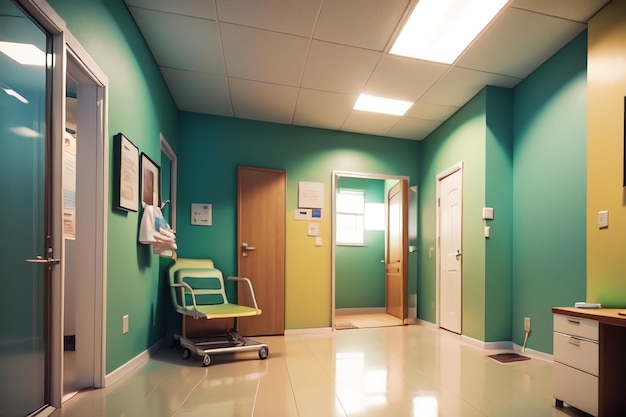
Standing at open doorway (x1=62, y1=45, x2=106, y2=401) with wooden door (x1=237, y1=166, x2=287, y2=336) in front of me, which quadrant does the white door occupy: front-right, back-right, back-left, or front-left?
front-right

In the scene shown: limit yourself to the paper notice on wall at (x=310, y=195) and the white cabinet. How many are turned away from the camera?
0

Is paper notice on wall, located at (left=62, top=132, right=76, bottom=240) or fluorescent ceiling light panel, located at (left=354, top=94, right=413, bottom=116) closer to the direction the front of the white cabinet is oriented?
the paper notice on wall

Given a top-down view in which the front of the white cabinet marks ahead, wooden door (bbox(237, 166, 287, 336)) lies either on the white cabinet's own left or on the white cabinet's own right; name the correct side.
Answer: on the white cabinet's own right

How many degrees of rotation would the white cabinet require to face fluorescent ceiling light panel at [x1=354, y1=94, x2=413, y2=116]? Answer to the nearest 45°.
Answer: approximately 90° to its right

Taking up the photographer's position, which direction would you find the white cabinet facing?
facing the viewer and to the left of the viewer

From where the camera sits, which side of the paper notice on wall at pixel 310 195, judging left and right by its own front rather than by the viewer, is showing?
front

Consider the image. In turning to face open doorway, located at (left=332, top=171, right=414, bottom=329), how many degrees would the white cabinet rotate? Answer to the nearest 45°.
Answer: approximately 90° to its right

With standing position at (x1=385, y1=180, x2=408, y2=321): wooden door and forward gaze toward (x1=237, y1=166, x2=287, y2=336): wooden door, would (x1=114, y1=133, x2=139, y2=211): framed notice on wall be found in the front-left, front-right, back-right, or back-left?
front-left

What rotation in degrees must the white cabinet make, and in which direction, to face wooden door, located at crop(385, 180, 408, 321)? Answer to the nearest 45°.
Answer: approximately 90° to its right
